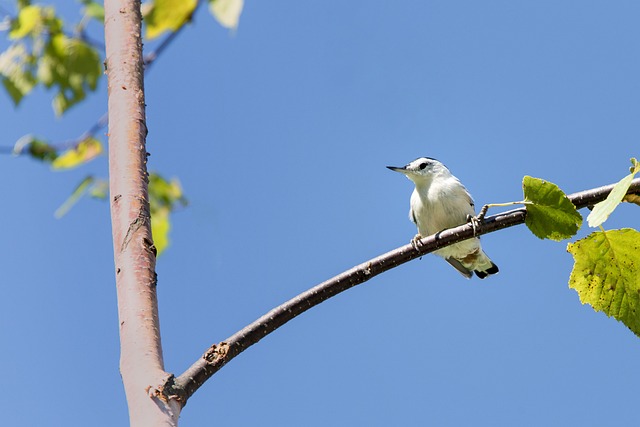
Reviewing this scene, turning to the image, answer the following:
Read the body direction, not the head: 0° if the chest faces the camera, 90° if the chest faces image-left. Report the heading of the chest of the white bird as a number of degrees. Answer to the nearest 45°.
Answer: approximately 45°
